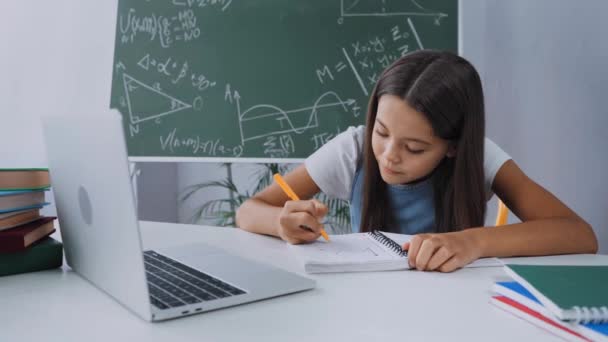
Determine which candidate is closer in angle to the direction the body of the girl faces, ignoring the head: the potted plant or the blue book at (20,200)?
the blue book

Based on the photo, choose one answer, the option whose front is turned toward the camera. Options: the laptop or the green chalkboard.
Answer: the green chalkboard

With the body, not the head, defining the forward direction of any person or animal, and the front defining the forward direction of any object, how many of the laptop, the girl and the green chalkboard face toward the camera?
2

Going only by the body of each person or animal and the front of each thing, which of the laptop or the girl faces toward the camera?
the girl

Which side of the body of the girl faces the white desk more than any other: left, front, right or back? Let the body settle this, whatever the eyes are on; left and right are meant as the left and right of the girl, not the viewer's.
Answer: front

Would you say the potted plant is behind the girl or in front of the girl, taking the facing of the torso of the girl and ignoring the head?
behind

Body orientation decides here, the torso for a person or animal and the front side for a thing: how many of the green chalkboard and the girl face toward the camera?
2

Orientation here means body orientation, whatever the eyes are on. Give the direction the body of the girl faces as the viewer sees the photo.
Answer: toward the camera

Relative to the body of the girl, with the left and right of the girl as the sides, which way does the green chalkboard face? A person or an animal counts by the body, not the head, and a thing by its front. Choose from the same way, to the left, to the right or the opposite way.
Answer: the same way

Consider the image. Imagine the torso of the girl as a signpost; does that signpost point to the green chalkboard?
no

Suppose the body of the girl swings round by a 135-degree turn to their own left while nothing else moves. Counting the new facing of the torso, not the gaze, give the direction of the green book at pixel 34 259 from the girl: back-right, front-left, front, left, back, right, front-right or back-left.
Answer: back

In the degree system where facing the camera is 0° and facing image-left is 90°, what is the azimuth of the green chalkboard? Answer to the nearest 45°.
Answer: approximately 0°

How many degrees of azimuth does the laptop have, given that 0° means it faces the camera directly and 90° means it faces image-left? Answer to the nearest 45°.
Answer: approximately 225°

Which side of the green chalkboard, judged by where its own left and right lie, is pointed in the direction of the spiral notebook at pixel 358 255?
front

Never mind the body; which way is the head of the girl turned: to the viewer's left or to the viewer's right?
to the viewer's left

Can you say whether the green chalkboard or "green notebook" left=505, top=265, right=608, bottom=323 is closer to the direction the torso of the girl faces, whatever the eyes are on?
the green notebook

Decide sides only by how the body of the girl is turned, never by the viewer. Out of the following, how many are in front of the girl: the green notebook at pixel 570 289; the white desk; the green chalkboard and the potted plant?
2
